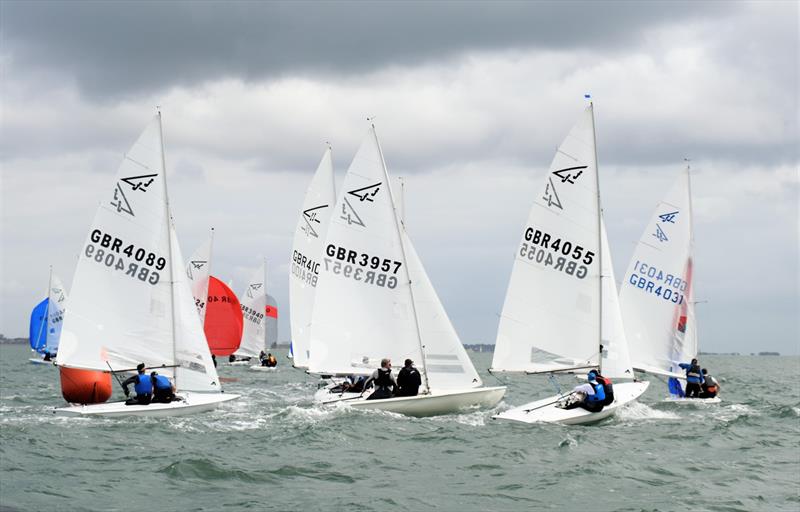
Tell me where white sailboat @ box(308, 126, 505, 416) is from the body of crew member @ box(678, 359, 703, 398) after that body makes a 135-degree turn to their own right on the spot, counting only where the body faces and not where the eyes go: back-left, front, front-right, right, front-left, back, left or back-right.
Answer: right

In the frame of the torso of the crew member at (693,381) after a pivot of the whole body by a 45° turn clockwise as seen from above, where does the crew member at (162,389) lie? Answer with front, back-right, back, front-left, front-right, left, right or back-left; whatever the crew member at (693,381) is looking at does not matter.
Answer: back

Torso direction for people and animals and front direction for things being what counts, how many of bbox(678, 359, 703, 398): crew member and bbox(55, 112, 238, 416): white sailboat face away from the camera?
1

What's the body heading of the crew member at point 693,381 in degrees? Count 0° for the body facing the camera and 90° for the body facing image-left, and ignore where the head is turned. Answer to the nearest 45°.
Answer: approximately 180°
